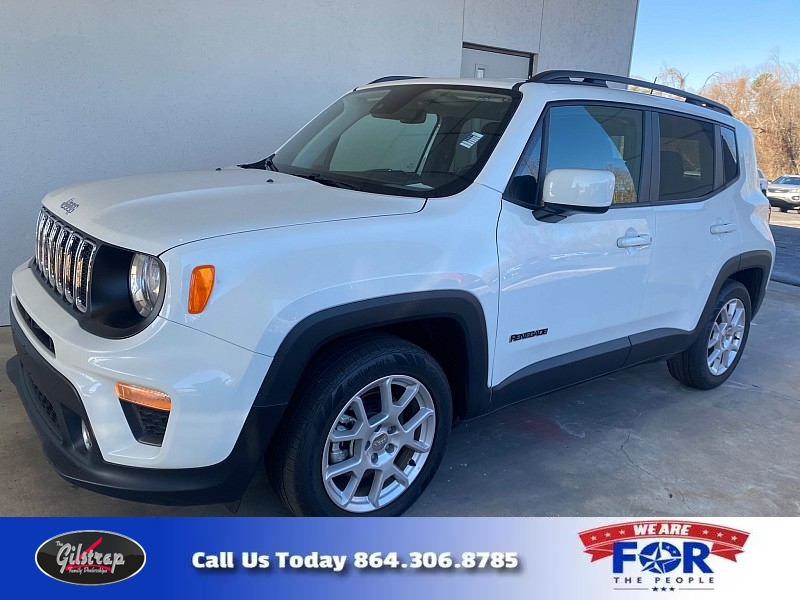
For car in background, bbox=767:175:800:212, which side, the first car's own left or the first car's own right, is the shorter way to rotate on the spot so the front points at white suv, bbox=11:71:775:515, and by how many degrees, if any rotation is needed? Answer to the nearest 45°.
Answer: approximately 45° to the first car's own left

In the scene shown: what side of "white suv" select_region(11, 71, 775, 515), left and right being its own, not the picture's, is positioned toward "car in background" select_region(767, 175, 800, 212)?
back

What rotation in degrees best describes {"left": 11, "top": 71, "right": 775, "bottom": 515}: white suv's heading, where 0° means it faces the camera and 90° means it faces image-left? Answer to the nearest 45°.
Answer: approximately 45°

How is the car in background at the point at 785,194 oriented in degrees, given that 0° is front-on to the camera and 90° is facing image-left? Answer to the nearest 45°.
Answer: approximately 45°
